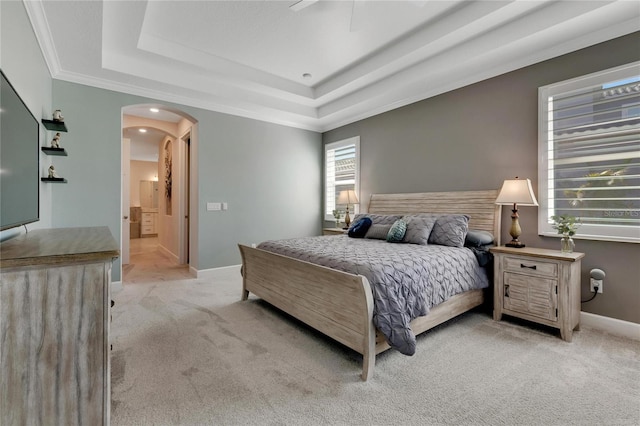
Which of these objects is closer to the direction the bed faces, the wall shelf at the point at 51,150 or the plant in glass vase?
the wall shelf

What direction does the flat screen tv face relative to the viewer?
to the viewer's right

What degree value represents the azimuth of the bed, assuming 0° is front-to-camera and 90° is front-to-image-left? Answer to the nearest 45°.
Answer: approximately 45°

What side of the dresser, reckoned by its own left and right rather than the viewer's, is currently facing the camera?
right

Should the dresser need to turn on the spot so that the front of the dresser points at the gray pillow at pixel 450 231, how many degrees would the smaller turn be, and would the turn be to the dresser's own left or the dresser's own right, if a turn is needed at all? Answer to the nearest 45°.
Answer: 0° — it already faces it
